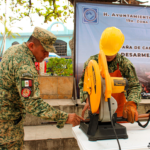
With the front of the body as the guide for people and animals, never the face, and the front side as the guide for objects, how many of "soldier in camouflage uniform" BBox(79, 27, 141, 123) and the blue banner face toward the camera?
2

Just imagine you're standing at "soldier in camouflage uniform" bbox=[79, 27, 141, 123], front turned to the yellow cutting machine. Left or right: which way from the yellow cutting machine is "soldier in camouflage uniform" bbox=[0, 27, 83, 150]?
right

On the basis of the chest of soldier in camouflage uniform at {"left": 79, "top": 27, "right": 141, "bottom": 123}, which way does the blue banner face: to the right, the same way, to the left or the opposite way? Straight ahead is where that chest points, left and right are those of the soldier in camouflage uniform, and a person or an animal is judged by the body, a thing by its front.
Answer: the same way

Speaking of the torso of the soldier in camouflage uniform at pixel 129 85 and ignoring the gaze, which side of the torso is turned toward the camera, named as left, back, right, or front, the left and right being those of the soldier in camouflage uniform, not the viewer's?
front

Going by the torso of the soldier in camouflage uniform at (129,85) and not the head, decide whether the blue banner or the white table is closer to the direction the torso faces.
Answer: the white table

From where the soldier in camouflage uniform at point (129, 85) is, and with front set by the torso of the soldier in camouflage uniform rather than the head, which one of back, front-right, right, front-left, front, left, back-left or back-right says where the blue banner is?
back

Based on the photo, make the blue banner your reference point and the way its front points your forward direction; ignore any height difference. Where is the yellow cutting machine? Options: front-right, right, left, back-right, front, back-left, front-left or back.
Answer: front

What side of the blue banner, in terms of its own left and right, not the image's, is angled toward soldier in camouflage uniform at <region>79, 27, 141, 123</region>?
front

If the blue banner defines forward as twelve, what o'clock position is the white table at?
The white table is roughly at 12 o'clock from the blue banner.

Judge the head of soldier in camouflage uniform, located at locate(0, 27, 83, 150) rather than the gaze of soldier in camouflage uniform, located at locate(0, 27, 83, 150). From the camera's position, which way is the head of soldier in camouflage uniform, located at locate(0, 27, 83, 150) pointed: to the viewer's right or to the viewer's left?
to the viewer's right

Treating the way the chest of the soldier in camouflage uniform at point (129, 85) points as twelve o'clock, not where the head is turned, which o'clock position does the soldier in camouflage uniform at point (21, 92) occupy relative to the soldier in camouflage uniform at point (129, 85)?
the soldier in camouflage uniform at point (21, 92) is roughly at 2 o'clock from the soldier in camouflage uniform at point (129, 85).
